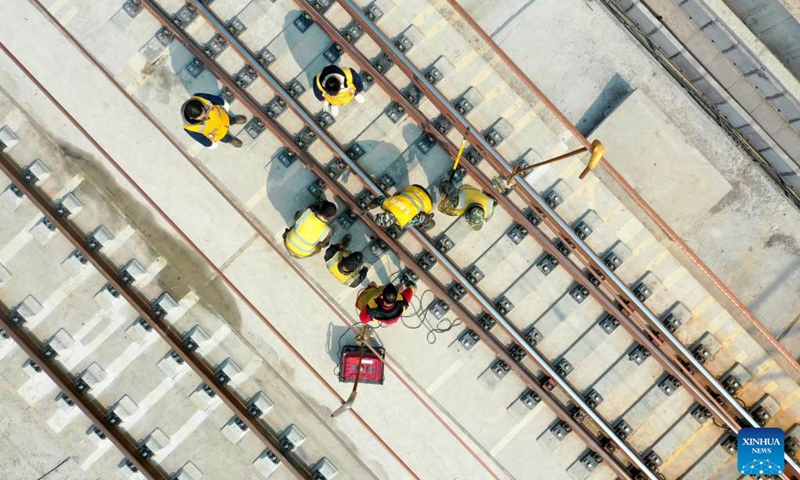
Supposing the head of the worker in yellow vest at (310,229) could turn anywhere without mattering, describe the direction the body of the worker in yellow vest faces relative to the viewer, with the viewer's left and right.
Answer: facing away from the viewer and to the right of the viewer

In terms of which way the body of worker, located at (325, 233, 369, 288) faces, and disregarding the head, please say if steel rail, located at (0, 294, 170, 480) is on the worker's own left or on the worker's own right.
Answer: on the worker's own left

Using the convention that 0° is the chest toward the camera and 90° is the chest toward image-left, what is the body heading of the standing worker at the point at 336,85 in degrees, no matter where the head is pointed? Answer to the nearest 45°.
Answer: approximately 0°

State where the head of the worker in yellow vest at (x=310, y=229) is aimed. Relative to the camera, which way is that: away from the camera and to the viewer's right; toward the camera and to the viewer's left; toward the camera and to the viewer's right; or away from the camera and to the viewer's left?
away from the camera and to the viewer's right

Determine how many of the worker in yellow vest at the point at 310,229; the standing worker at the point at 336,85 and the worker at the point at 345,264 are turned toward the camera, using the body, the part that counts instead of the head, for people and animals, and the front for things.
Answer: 1

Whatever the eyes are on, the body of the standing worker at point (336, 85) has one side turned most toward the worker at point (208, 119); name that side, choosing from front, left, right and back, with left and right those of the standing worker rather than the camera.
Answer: right

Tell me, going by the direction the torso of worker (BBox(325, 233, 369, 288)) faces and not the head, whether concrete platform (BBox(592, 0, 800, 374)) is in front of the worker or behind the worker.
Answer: in front
